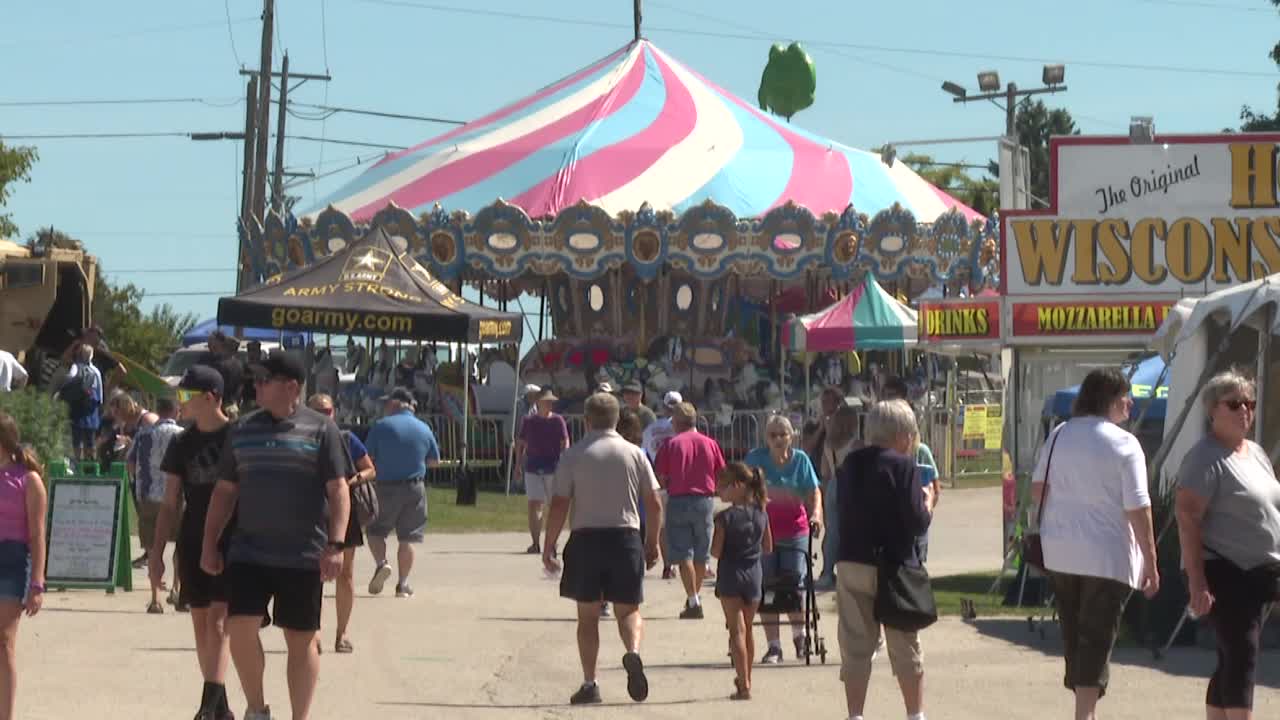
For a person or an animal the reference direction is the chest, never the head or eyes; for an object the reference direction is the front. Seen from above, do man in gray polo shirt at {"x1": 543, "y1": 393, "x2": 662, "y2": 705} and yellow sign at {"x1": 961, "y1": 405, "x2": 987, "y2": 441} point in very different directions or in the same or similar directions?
very different directions

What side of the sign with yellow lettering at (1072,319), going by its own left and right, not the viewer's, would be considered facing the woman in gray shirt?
front

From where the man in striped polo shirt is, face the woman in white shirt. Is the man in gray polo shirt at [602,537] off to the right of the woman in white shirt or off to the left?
left

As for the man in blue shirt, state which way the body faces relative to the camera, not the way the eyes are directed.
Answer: away from the camera

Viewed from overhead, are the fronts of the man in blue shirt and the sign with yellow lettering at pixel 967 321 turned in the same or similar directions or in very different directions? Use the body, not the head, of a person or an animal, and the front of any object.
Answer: very different directions

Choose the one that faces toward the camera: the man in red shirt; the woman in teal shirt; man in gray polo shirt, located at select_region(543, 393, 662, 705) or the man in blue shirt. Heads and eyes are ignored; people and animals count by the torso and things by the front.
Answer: the woman in teal shirt

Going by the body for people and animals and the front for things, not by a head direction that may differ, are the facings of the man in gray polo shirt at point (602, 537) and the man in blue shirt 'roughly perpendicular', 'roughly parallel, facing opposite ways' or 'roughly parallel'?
roughly parallel

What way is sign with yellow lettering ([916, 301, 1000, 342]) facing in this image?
toward the camera

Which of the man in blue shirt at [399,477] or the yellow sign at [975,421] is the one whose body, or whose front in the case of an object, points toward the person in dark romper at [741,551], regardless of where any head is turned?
the yellow sign

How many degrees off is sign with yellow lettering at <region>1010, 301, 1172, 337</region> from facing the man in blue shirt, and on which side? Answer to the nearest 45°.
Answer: approximately 45° to its right

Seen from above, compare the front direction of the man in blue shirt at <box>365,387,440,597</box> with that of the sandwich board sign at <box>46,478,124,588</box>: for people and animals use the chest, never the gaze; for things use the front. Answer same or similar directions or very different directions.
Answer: very different directions

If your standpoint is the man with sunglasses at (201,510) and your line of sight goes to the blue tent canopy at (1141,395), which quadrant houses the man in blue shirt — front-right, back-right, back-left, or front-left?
front-left

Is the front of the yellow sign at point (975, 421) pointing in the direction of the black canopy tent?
no

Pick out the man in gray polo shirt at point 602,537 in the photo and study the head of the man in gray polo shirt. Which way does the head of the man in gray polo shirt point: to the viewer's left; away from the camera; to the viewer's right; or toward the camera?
away from the camera

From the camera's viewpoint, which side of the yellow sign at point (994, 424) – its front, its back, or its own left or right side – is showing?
front
